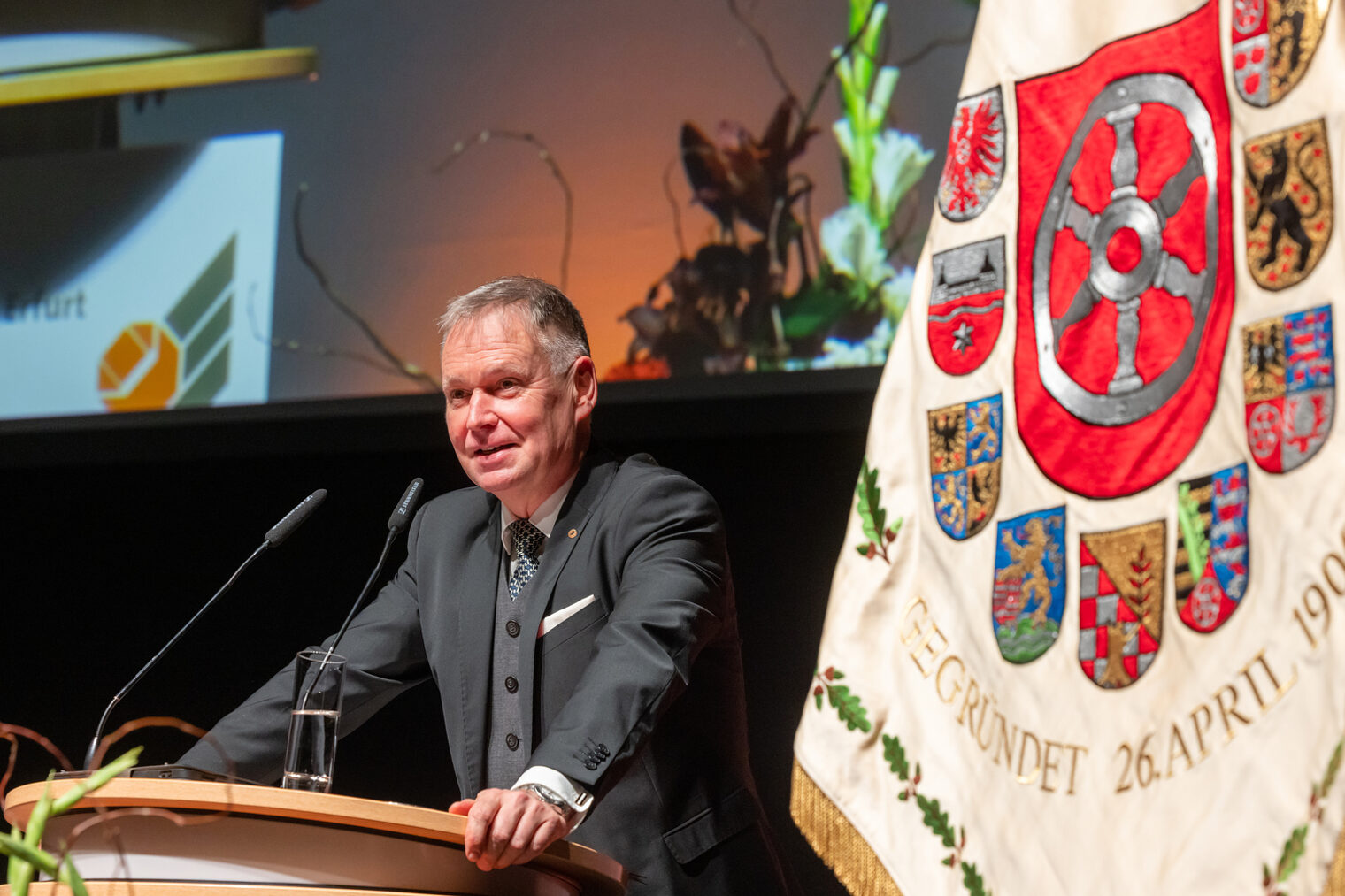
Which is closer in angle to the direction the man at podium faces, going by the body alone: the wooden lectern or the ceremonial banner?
the wooden lectern

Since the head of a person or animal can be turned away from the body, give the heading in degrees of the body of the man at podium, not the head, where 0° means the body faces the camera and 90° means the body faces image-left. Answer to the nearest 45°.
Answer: approximately 45°

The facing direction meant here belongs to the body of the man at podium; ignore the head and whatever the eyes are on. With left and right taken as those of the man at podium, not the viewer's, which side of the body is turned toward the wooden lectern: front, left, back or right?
front

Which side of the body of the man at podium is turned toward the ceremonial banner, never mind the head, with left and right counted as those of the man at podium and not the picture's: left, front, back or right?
left
